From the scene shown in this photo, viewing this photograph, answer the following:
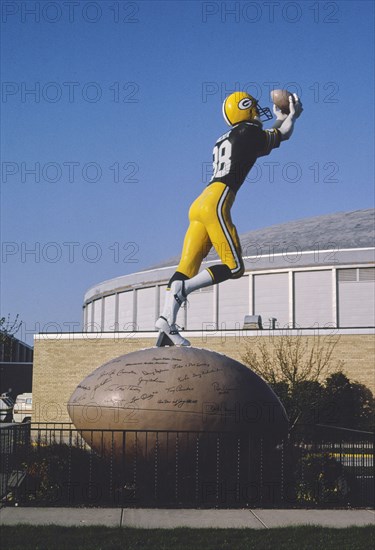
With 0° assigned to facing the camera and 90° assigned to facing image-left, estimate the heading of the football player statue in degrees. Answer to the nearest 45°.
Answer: approximately 225°

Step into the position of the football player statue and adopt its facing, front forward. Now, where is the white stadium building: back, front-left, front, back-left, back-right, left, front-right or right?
front-left

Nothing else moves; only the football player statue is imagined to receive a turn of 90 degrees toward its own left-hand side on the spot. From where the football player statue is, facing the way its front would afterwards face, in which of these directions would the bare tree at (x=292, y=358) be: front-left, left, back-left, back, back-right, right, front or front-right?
front-right

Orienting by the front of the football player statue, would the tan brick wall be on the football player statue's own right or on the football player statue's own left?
on the football player statue's own left
